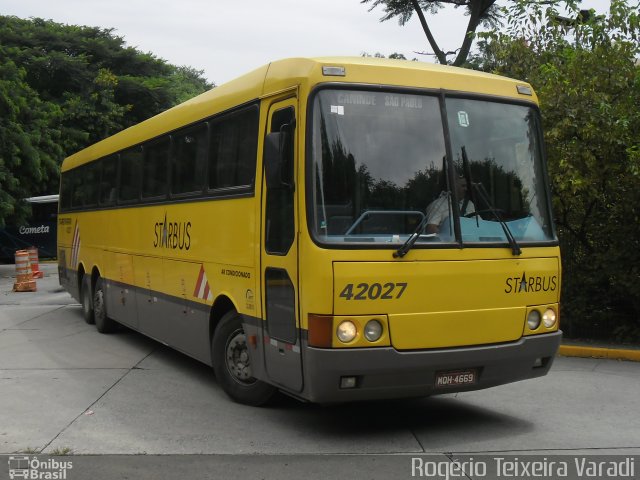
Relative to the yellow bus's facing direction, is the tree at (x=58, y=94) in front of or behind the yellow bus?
behind

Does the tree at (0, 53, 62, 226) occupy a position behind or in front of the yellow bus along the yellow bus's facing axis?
behind

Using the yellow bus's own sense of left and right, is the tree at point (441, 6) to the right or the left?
on its left

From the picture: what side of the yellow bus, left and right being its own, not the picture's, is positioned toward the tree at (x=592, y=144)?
left

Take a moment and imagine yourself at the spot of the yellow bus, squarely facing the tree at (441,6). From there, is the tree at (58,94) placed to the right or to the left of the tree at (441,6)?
left

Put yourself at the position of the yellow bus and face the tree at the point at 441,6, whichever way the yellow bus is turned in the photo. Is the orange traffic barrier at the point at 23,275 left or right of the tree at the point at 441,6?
left

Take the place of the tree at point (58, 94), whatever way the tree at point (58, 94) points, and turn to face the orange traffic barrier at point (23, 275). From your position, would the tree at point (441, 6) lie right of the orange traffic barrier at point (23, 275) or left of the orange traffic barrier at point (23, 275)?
left

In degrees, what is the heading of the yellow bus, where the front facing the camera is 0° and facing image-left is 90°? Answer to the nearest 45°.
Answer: approximately 315°
